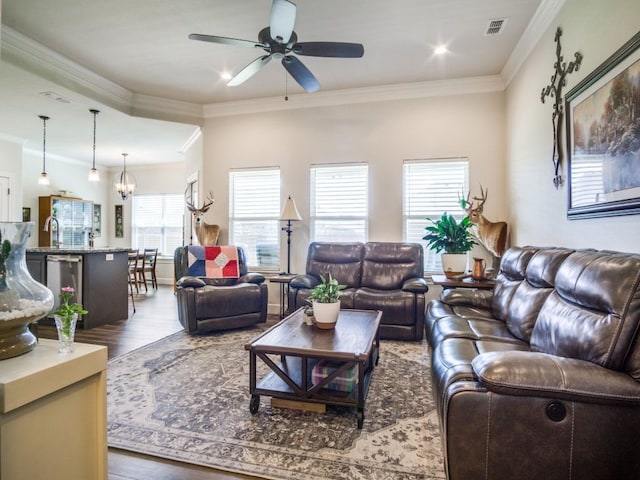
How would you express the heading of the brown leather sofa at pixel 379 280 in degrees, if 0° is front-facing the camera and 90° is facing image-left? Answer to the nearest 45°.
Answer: approximately 0°

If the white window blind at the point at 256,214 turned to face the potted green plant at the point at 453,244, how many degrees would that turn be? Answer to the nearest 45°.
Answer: approximately 45° to its left

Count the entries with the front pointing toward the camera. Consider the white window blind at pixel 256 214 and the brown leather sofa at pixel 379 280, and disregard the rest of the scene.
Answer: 2

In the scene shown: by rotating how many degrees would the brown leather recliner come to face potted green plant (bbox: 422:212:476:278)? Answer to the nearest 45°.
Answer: approximately 45° to its left

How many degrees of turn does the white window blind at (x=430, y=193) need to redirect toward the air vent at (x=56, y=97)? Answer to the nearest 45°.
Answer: approximately 90° to its right

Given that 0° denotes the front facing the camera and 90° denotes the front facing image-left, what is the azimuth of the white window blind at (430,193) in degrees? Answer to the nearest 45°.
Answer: approximately 0°

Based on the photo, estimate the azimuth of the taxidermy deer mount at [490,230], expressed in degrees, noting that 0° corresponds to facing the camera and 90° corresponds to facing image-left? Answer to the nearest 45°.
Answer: approximately 45°
